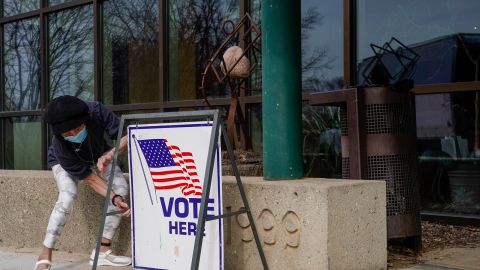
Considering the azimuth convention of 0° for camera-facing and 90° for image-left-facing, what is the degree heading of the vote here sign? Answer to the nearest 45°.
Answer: approximately 0°

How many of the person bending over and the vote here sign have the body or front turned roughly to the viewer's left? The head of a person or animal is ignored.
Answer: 0

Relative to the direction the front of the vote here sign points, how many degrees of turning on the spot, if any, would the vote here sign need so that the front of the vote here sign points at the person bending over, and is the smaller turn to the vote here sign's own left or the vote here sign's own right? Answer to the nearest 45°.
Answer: approximately 135° to the vote here sign's own right

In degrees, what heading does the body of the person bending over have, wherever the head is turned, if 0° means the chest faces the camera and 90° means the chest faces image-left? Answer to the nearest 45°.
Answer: approximately 315°

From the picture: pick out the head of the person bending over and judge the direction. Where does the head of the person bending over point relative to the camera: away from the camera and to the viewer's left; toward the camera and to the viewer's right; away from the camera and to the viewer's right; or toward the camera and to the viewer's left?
toward the camera and to the viewer's right
